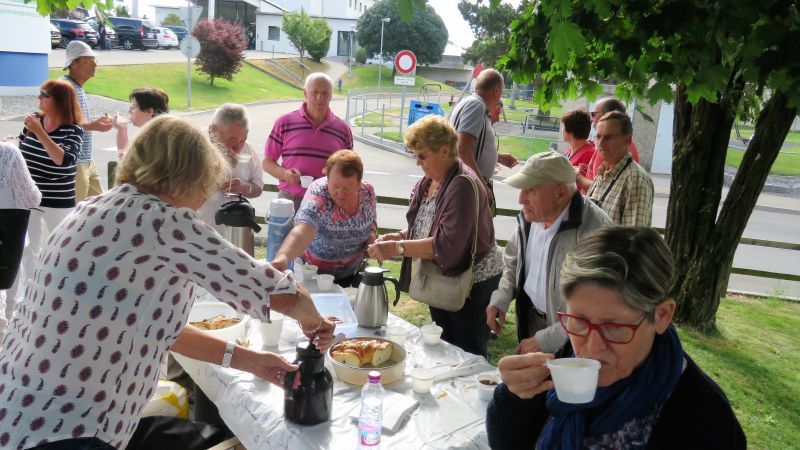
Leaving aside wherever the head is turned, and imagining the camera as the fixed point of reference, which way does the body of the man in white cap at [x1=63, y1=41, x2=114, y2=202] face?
to the viewer's right

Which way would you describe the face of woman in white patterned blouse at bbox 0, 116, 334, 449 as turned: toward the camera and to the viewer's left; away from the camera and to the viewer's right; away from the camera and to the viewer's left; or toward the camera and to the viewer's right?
away from the camera and to the viewer's right

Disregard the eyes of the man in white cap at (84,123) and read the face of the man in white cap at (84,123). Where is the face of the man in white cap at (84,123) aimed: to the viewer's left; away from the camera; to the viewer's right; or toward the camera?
to the viewer's right

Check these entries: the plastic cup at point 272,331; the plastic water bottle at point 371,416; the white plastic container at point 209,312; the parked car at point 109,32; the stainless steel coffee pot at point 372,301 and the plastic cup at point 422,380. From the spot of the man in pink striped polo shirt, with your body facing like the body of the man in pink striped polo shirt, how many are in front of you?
5

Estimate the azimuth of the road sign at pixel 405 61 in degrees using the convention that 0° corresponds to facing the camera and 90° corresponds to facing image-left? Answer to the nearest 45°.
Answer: approximately 0°

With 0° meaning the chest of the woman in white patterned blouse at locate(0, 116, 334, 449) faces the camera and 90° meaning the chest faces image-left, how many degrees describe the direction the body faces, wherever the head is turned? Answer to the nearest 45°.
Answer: approximately 225°

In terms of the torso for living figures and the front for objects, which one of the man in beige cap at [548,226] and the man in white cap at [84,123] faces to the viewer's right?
the man in white cap at [84,123]

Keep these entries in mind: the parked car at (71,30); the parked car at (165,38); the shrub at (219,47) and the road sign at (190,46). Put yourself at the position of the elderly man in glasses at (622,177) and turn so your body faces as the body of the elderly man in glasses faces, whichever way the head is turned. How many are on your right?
4

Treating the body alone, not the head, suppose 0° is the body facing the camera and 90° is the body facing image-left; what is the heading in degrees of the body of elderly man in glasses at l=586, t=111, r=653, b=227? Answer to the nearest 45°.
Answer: approximately 45°
